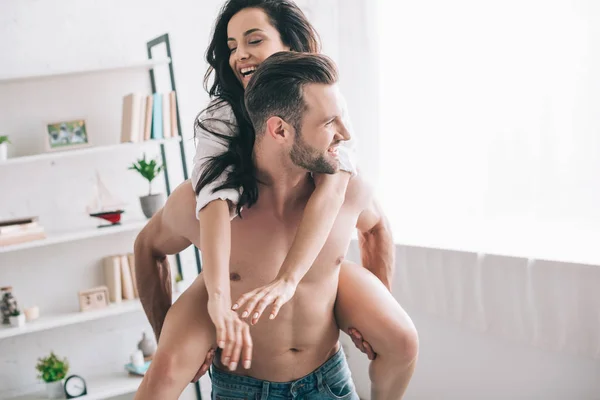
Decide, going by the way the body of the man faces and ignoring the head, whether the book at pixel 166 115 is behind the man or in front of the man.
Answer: behind

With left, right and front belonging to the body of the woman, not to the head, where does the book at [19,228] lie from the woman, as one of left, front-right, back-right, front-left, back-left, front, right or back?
back-right

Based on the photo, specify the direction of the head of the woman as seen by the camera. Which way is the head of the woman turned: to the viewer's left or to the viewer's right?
to the viewer's left

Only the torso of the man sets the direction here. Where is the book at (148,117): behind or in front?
behind

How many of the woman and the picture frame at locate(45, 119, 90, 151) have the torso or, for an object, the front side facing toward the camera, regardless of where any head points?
2

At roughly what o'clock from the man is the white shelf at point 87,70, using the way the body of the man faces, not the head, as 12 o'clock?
The white shelf is roughly at 5 o'clock from the man.

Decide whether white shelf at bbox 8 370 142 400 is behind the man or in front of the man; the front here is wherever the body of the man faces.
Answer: behind

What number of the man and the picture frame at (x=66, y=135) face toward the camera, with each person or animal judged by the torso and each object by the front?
2

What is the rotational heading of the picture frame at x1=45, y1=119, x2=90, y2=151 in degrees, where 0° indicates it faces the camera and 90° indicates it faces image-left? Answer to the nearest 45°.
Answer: approximately 0°
